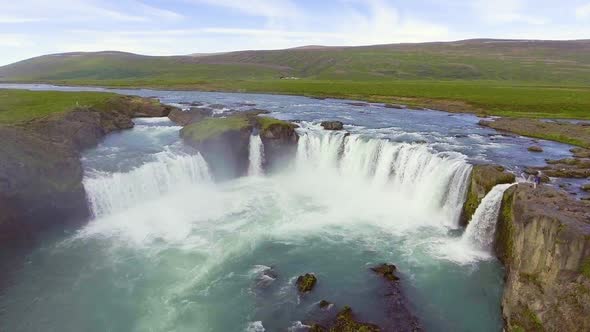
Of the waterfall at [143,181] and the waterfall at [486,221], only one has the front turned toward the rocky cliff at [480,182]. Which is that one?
the waterfall at [143,181]

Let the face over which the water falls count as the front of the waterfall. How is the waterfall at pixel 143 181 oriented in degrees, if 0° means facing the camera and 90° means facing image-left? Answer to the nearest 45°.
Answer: approximately 315°

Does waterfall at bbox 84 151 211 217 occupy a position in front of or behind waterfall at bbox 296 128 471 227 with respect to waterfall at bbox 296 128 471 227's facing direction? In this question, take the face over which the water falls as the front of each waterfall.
in front

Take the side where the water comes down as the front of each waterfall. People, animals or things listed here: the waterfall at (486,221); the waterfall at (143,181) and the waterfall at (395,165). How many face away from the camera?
0

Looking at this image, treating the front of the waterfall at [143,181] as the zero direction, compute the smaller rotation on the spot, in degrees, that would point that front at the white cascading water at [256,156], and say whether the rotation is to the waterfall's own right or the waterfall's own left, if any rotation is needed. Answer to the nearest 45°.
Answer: approximately 90° to the waterfall's own left

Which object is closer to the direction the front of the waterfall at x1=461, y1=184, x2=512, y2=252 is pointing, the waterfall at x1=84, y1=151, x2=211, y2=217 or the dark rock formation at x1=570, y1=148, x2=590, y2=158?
the waterfall

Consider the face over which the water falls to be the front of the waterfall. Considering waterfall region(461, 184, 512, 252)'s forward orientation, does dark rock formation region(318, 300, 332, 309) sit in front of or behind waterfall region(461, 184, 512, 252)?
in front

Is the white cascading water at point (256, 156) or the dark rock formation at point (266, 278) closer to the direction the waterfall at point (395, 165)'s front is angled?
the dark rock formation

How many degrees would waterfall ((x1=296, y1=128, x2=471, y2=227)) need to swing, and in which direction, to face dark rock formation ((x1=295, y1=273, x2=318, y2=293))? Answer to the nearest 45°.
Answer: approximately 45° to its left

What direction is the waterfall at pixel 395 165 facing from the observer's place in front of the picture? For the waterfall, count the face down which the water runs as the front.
facing the viewer and to the left of the viewer

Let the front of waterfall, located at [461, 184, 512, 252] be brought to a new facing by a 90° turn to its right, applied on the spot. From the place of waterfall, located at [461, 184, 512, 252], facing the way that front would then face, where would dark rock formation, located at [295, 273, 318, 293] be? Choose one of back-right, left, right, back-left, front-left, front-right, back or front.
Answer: left

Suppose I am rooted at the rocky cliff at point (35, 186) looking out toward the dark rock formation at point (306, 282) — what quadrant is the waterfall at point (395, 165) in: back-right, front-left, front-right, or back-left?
front-left

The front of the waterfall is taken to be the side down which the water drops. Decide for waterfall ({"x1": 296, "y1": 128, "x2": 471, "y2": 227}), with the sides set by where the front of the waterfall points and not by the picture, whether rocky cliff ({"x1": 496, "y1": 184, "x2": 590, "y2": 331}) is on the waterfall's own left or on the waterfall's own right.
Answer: on the waterfall's own left

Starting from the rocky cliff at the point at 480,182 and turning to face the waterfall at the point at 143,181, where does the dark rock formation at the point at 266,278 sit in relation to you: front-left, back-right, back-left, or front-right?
front-left

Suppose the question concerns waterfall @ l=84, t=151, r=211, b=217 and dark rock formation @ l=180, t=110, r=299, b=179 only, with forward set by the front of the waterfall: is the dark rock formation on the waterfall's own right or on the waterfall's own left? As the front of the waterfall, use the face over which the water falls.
on the waterfall's own left

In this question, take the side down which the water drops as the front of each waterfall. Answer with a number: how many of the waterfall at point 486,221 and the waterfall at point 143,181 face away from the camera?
0

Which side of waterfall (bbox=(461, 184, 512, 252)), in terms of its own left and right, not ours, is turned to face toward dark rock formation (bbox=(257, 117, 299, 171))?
right
